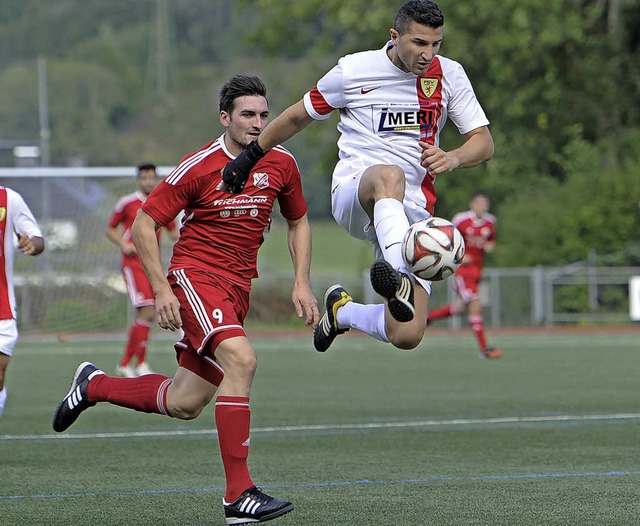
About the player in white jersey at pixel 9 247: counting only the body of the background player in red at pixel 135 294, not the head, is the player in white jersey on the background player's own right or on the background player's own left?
on the background player's own right

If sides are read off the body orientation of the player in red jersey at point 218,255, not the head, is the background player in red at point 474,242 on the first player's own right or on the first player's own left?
on the first player's own left

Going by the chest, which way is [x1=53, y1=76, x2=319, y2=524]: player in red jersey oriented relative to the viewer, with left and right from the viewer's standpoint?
facing the viewer and to the right of the viewer

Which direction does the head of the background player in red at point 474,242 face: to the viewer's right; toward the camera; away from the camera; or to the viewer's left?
toward the camera

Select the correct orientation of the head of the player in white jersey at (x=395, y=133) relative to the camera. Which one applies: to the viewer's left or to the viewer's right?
to the viewer's right

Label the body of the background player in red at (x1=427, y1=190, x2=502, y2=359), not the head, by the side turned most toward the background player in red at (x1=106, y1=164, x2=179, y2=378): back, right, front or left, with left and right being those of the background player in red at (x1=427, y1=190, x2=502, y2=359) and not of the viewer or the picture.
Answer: right

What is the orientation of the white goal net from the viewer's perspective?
toward the camera

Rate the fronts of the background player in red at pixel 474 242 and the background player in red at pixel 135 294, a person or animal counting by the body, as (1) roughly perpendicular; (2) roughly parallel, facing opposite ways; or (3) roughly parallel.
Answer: roughly parallel

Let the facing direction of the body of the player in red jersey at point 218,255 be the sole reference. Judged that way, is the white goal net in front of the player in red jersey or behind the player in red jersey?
behind

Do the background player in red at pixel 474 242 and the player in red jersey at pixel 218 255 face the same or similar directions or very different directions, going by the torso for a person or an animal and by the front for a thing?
same or similar directions

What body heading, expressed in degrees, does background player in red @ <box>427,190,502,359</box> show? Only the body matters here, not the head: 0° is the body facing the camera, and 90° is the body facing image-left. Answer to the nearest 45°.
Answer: approximately 315°

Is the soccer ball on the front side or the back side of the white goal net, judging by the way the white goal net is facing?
on the front side

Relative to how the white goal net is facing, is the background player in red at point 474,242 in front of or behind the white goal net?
in front
